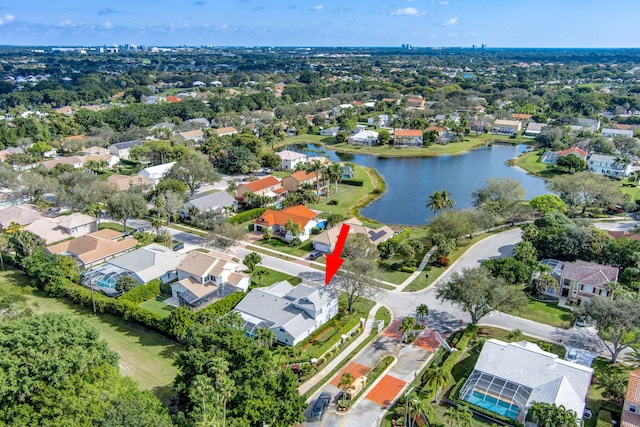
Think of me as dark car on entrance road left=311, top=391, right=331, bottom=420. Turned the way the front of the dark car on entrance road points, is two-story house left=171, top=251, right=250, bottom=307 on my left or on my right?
on my right

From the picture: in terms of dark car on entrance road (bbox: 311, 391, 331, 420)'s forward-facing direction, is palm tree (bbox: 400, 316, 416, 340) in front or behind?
behind

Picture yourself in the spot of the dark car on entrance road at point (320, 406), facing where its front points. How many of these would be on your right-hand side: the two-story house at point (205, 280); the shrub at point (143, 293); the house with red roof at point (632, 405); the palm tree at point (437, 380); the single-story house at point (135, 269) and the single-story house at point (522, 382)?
3

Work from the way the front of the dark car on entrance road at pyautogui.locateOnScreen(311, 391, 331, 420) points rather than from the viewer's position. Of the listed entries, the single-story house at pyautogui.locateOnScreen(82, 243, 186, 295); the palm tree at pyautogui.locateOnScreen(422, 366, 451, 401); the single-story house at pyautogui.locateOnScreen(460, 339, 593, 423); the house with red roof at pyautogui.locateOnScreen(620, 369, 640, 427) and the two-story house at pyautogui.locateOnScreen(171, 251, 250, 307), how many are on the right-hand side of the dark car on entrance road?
2

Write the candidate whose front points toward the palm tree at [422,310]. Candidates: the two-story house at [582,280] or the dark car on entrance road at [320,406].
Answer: the two-story house

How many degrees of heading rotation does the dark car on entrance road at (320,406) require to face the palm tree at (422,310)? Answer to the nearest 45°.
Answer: approximately 180°

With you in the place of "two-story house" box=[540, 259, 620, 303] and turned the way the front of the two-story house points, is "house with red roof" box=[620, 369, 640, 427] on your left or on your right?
on your left

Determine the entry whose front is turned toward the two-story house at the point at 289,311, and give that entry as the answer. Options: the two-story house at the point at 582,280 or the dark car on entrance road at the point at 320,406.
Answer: the two-story house at the point at 582,280

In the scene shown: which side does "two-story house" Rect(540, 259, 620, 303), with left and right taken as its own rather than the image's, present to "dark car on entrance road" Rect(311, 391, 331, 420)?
front

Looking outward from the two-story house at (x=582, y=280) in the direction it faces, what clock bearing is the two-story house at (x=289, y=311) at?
the two-story house at (x=289, y=311) is roughly at 2 o'clock from the two-story house at (x=582, y=280).

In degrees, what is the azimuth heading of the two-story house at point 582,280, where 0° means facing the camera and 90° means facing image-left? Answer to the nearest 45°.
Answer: approximately 45°

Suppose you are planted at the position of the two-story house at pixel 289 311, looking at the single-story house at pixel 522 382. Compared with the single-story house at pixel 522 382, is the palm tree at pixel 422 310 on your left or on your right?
left
